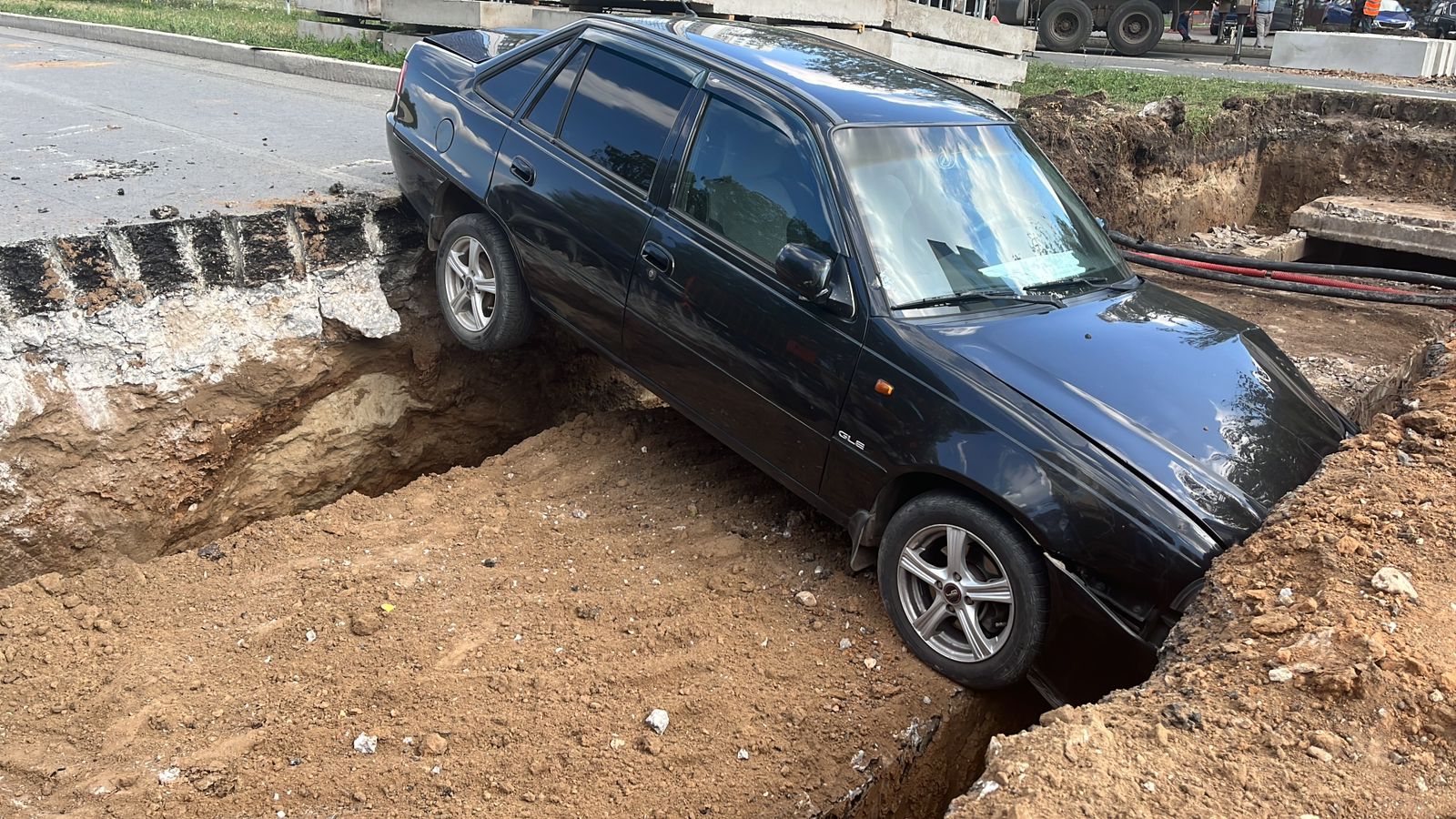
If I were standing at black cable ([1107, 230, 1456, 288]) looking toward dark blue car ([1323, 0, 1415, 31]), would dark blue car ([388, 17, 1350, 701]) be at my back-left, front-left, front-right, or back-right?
back-left

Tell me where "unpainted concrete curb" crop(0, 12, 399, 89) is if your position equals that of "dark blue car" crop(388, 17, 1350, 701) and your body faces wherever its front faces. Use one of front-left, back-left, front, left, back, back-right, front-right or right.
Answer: back

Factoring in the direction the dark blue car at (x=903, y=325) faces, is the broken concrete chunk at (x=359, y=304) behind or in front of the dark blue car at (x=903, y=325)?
behind

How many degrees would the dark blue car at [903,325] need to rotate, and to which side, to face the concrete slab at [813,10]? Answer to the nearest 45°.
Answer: approximately 135° to its left

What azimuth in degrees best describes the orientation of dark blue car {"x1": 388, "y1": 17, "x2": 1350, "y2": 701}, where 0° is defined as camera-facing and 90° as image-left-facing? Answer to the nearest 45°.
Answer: approximately 315°

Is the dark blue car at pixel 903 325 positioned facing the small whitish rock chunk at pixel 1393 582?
yes

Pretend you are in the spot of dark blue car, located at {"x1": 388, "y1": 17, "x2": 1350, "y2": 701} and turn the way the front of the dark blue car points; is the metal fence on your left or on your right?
on your left

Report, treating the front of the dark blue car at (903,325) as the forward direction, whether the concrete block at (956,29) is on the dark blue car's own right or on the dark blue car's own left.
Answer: on the dark blue car's own left

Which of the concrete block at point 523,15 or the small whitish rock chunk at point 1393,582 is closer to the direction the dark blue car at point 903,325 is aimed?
the small whitish rock chunk
